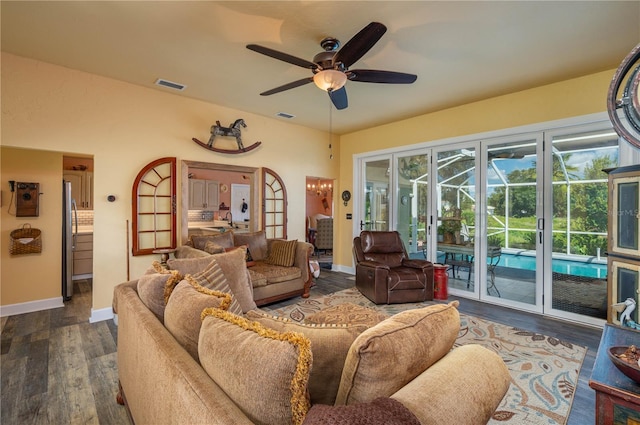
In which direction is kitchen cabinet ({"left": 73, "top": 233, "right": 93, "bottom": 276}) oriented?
toward the camera

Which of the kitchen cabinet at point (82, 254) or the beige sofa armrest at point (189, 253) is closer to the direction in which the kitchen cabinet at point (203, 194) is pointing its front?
the beige sofa armrest

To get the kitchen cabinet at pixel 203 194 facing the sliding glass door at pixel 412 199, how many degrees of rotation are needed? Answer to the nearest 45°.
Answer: approximately 45° to its left

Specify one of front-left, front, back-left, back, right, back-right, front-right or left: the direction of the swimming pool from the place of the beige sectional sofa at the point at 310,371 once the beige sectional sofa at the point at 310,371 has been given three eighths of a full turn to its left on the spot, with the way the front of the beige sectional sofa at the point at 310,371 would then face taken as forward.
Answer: back-right

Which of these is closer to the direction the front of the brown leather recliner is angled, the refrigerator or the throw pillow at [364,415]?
the throw pillow

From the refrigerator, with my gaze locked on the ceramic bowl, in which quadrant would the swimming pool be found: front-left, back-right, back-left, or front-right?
front-left

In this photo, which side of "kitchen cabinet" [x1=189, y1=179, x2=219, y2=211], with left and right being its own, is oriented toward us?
front

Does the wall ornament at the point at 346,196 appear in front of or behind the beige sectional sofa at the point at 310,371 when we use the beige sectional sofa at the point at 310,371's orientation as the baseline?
in front

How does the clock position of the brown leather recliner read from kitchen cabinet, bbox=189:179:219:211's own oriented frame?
The brown leather recliner is roughly at 11 o'clock from the kitchen cabinet.

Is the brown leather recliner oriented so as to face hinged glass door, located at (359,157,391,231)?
no

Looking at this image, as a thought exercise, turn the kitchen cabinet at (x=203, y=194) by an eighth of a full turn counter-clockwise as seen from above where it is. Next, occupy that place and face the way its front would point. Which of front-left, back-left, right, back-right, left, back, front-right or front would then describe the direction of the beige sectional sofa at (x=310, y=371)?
front-right

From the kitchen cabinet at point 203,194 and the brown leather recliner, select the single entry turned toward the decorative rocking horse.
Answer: the kitchen cabinet

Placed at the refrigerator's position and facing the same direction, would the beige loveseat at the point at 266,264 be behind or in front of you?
in front

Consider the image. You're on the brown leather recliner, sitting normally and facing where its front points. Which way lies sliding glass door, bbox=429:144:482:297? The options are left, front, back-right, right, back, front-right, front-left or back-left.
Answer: left

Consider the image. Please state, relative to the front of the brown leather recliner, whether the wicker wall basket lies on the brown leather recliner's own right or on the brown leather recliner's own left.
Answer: on the brown leather recliner's own right

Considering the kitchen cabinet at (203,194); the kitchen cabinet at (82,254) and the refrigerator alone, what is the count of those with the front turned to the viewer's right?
1

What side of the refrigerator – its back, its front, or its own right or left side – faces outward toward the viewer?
right
